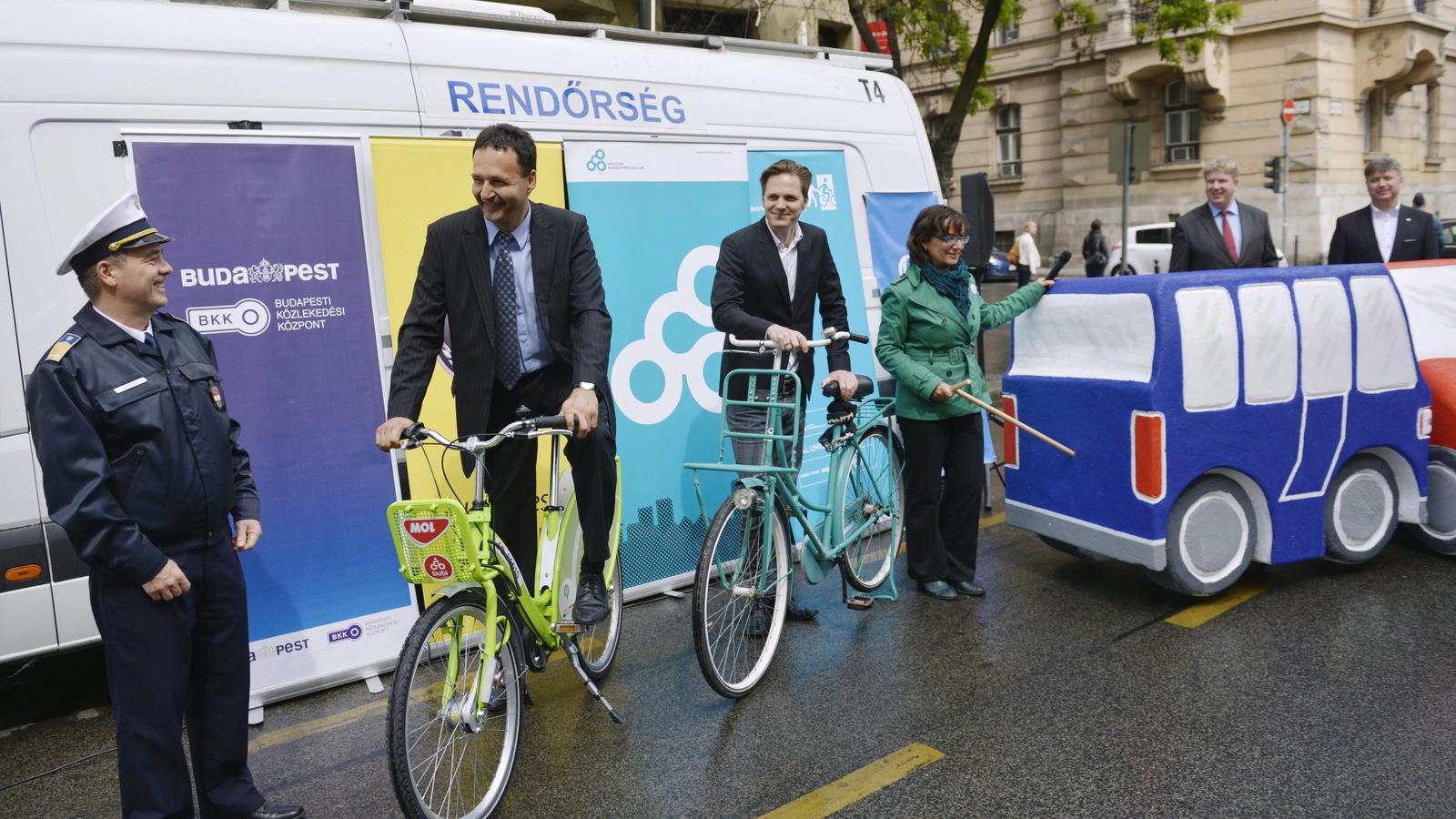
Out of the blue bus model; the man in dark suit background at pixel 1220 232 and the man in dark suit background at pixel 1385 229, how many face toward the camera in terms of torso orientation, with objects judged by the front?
2

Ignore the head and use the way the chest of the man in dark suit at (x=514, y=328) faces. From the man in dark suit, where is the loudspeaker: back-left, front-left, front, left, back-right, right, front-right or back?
back-left

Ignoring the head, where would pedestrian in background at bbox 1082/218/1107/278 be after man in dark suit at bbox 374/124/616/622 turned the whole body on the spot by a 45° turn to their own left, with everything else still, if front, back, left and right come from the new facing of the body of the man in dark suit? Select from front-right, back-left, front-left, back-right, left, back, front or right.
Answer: left

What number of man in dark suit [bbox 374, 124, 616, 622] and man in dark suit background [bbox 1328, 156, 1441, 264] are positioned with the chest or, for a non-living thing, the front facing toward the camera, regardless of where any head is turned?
2

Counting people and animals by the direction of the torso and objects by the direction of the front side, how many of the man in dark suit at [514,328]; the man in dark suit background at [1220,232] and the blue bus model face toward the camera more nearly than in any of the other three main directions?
2

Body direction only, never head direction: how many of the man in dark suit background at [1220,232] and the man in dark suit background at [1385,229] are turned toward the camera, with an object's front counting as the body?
2

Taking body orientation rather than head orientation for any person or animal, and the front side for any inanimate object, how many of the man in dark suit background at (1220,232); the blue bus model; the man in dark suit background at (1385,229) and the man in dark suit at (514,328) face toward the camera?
3

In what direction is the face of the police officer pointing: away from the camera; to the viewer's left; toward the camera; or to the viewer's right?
to the viewer's right

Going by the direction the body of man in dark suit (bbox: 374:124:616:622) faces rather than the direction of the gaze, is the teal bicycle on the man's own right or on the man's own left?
on the man's own left
